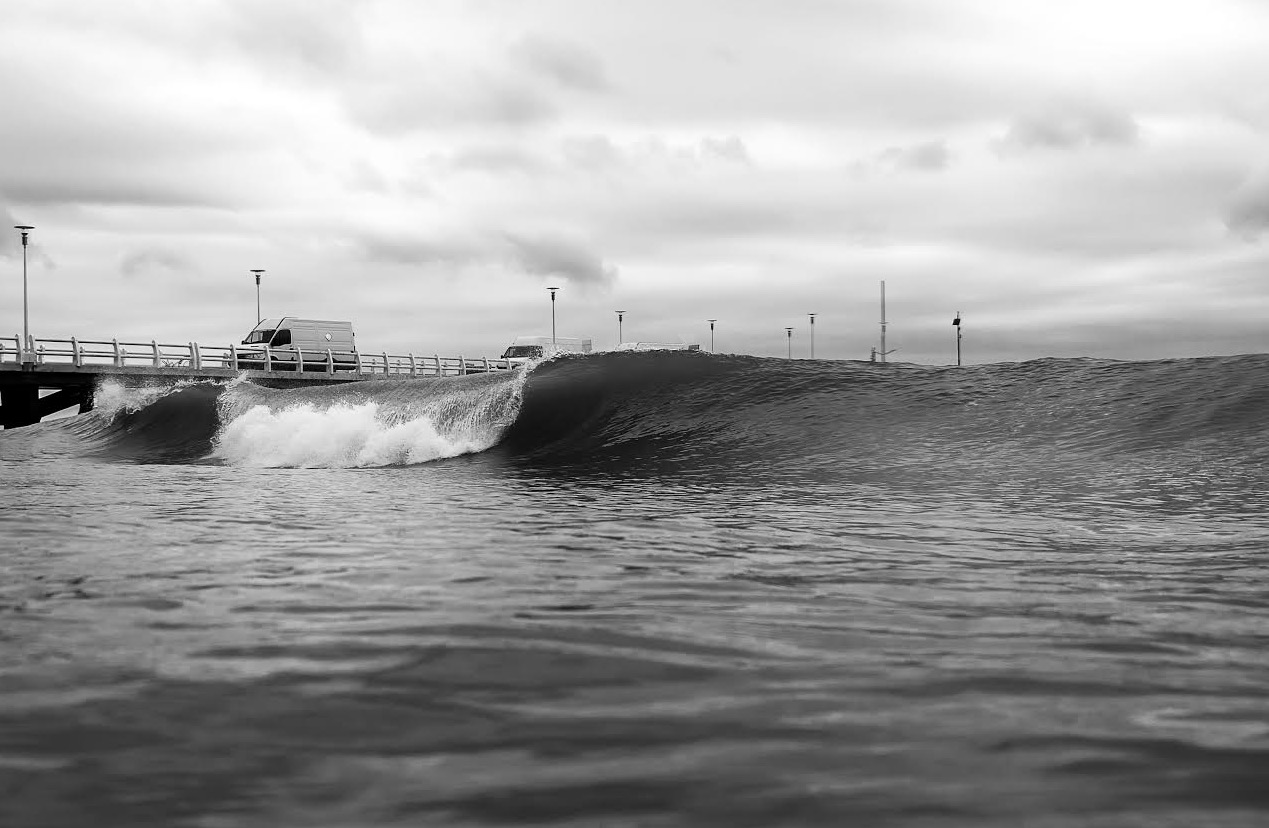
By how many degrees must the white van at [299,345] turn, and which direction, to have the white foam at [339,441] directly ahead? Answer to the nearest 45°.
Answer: approximately 45° to its left

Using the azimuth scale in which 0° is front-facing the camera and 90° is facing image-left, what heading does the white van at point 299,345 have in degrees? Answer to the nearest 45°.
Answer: approximately 45°

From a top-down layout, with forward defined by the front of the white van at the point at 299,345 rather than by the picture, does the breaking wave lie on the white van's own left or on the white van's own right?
on the white van's own left
